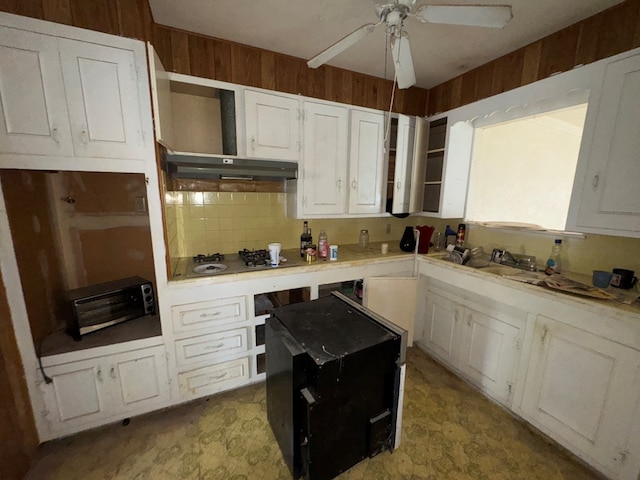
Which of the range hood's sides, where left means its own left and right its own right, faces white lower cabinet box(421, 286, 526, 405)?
left

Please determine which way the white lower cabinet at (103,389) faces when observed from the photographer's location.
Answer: facing the viewer

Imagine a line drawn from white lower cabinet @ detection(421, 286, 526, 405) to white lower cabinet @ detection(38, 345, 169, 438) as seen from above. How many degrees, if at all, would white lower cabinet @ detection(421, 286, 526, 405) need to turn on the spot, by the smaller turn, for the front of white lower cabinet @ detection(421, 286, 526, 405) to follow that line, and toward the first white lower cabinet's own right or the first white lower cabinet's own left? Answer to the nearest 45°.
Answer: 0° — it already faces it

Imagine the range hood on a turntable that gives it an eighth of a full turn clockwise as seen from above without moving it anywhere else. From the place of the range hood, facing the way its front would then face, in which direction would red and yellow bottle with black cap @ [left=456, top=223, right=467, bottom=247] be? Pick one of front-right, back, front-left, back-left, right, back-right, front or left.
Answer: back-left

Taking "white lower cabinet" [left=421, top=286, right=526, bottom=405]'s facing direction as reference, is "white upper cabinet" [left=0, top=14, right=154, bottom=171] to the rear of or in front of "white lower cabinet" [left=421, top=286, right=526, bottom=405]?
in front

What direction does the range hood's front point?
toward the camera

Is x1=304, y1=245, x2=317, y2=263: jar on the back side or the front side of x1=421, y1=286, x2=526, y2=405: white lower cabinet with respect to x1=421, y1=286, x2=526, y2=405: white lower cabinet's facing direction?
on the front side

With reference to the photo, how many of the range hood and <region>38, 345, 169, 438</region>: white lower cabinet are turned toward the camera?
2

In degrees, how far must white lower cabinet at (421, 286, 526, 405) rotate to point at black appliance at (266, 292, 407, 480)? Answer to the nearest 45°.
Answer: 0° — it already faces it

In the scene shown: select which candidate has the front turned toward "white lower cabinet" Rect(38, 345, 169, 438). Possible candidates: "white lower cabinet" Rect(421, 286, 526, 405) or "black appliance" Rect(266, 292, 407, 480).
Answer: "white lower cabinet" Rect(421, 286, 526, 405)

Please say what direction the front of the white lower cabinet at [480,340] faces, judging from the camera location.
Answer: facing the viewer and to the left of the viewer
